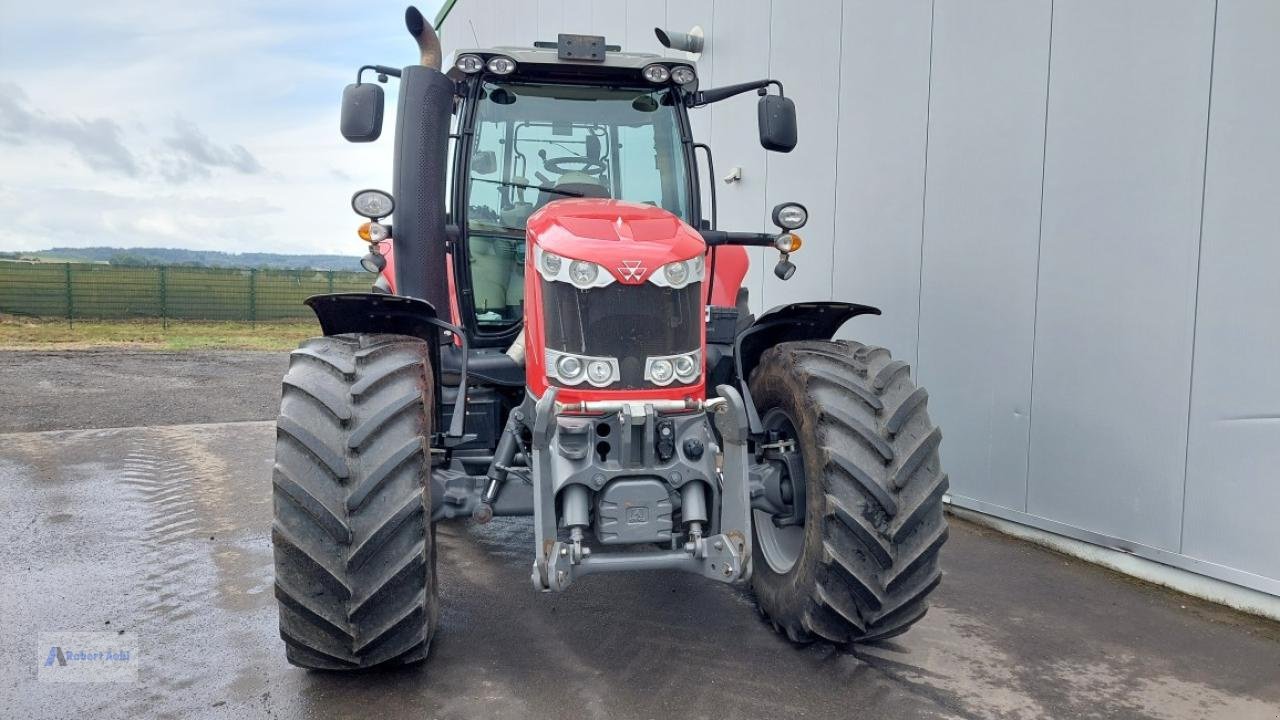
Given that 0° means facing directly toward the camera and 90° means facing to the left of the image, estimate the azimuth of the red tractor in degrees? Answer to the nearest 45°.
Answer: approximately 0°

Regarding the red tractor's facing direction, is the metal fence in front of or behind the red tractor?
behind
